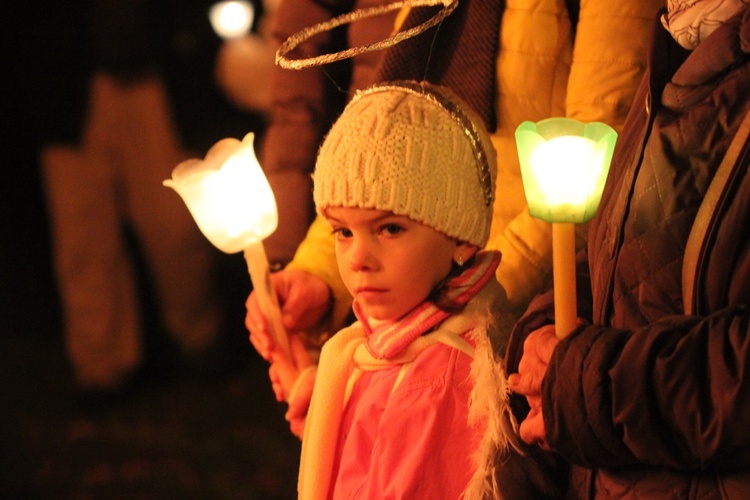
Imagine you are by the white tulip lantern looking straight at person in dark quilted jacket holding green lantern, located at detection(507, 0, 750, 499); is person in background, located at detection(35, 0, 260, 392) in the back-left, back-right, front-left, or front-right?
back-left

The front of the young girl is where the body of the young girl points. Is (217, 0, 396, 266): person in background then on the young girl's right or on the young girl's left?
on the young girl's right

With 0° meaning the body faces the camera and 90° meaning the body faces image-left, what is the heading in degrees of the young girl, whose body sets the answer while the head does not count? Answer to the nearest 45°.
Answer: approximately 45°

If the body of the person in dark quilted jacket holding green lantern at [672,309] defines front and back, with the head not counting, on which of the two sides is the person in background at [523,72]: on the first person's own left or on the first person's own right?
on the first person's own right

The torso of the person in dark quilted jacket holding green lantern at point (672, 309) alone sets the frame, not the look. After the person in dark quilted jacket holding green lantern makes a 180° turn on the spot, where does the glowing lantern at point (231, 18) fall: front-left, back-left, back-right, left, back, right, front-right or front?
left

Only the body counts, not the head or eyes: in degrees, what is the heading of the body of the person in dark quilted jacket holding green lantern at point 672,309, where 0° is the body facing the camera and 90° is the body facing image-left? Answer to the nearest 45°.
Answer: approximately 45°

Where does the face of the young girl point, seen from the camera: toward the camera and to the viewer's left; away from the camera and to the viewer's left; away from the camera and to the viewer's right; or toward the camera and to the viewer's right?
toward the camera and to the viewer's left

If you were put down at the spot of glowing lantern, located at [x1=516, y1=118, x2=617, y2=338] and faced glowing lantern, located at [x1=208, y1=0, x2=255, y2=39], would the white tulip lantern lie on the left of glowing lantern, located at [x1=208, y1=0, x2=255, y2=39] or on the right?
left
